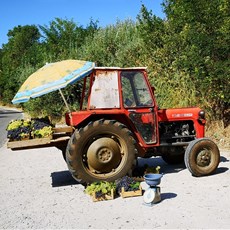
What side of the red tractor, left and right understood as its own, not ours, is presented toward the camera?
right
